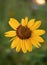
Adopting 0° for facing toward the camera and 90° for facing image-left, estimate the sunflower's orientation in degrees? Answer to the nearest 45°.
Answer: approximately 0°
